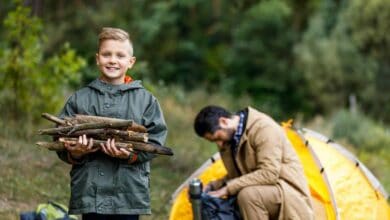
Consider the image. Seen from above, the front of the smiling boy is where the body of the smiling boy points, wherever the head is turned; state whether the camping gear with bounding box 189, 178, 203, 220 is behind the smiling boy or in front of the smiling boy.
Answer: behind

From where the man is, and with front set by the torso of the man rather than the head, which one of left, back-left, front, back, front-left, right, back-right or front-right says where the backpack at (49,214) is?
front

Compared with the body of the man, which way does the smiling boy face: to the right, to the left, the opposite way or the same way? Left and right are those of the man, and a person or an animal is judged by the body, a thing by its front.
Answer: to the left

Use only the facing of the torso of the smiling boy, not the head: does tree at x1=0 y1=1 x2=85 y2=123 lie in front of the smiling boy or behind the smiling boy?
behind

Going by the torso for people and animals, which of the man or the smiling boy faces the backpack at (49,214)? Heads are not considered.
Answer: the man

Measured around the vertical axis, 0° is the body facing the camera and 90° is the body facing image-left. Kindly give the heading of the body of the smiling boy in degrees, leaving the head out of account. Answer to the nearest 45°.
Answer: approximately 0°

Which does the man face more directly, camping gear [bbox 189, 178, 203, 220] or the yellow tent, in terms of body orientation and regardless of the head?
the camping gear

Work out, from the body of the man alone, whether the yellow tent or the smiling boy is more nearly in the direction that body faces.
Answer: the smiling boy

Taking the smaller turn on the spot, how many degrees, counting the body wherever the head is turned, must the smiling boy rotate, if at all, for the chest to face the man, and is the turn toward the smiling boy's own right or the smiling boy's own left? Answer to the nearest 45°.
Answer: approximately 135° to the smiling boy's own left

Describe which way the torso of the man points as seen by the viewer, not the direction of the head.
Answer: to the viewer's left
